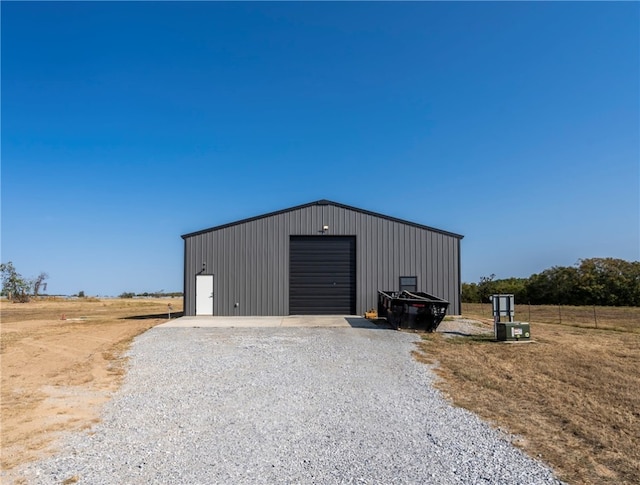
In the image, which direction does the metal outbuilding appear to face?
toward the camera

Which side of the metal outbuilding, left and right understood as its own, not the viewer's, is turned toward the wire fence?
left

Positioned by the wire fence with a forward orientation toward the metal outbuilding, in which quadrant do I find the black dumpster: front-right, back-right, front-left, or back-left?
front-left

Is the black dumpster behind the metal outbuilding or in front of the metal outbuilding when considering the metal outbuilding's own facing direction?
in front

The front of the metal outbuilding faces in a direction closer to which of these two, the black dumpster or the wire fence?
the black dumpster

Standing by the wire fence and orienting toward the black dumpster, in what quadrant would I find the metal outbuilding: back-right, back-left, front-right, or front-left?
front-right
